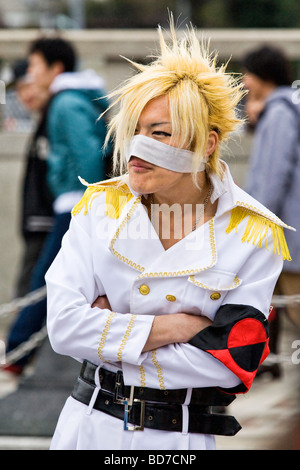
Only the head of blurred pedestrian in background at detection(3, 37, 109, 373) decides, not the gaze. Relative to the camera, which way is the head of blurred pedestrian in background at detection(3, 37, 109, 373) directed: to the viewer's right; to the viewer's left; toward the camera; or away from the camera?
to the viewer's left

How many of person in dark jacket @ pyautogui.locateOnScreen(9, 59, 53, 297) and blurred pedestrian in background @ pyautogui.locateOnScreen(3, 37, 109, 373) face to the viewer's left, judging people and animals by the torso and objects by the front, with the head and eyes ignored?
2

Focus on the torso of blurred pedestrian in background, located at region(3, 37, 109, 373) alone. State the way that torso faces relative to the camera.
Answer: to the viewer's left

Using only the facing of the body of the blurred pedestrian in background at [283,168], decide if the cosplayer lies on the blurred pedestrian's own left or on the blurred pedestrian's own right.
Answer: on the blurred pedestrian's own left

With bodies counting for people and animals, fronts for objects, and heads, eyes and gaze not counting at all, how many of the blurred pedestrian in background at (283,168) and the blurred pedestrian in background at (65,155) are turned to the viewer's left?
2

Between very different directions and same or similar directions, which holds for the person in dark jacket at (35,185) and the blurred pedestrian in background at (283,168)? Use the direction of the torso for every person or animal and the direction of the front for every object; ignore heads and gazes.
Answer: same or similar directions

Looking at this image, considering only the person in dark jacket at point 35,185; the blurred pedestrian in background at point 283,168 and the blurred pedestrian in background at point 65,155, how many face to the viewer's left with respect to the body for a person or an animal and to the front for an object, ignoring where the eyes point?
3

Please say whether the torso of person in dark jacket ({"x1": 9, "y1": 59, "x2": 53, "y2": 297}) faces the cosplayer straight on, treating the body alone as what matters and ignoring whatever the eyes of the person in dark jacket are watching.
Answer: no

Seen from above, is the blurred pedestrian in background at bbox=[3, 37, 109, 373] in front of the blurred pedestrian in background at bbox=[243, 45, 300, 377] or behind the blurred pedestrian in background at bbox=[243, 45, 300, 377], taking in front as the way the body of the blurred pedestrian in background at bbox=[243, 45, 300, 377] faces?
in front

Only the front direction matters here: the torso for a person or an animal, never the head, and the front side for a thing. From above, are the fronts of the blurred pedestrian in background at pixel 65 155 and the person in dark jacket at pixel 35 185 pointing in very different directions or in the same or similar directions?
same or similar directions

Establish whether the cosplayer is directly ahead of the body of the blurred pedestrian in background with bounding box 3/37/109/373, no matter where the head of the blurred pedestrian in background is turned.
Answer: no

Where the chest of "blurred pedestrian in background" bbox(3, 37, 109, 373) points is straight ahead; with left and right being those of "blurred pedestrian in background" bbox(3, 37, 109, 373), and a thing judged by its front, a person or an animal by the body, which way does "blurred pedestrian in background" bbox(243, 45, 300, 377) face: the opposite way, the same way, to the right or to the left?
the same way

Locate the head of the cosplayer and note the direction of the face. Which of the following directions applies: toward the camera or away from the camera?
toward the camera
